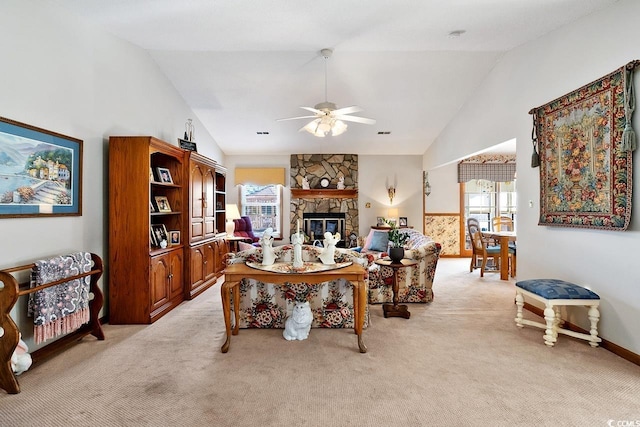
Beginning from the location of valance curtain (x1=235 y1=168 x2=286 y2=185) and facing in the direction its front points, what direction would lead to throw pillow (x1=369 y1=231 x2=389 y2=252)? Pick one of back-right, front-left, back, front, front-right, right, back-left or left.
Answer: front-left

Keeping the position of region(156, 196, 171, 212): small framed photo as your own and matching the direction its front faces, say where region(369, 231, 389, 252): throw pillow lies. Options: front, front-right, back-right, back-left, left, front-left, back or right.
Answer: front-left

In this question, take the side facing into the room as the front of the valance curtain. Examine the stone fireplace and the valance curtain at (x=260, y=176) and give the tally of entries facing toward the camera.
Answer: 2

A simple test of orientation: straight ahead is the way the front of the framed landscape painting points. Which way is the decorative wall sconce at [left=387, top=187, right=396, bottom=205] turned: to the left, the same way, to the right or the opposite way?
to the right

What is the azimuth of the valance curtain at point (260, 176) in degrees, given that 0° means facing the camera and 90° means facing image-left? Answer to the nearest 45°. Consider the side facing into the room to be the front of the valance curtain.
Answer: approximately 0°

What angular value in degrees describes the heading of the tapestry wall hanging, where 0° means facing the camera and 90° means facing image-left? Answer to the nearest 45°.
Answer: approximately 45°

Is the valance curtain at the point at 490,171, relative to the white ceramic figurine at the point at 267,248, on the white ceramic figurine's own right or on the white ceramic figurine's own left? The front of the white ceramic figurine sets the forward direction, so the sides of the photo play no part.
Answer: on the white ceramic figurine's own left

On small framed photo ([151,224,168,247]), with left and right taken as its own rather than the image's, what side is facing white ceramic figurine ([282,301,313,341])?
front

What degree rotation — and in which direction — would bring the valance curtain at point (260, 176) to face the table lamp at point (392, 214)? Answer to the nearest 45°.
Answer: approximately 90° to its left

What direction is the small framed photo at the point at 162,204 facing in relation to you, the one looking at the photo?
facing the viewer and to the right of the viewer

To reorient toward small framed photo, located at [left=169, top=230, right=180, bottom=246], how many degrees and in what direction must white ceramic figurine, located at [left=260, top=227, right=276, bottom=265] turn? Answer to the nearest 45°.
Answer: approximately 135° to its right

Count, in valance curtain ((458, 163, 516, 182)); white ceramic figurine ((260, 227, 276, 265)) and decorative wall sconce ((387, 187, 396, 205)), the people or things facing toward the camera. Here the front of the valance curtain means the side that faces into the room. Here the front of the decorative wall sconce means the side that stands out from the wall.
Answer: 3

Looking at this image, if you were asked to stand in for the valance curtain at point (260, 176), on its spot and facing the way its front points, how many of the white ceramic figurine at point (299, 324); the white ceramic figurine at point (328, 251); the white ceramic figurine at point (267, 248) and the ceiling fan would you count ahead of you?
4

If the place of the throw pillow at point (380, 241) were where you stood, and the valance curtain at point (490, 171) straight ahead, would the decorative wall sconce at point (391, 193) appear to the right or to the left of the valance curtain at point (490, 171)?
left

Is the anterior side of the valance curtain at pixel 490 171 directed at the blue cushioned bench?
yes

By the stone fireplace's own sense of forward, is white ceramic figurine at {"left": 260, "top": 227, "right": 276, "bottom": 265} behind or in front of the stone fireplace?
in front

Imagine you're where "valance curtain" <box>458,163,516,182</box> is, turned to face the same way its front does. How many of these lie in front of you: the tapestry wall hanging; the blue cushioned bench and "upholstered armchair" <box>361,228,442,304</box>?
3
